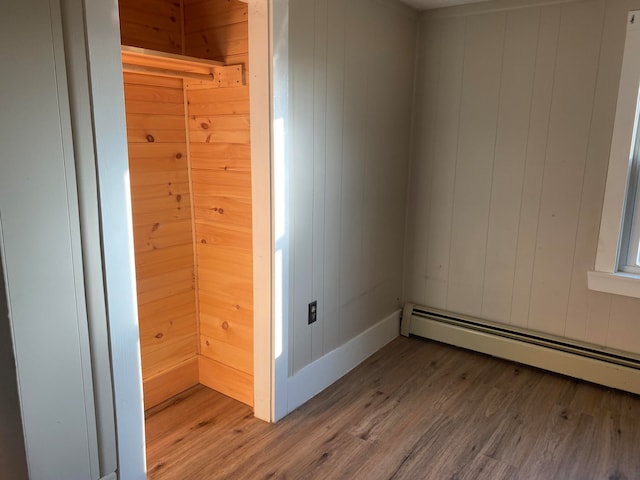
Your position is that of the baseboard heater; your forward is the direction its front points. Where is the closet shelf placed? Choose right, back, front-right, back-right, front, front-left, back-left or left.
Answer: front

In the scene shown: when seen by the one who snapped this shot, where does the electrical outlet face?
facing the viewer and to the right of the viewer

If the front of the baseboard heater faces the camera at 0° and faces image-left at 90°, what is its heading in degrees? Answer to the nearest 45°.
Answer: approximately 45°

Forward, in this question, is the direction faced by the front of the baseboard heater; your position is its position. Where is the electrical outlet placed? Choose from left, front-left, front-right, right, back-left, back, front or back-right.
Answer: front

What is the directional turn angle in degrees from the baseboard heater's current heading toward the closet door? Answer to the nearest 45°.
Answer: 0° — it already faces it

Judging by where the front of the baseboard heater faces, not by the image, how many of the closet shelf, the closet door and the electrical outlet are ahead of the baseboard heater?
3

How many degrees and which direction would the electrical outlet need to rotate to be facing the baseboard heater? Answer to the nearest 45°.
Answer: approximately 45° to its left

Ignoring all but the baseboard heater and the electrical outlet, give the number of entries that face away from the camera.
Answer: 0

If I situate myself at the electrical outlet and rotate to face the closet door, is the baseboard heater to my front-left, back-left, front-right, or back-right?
back-left

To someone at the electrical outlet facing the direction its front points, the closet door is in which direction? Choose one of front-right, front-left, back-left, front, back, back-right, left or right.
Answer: right
